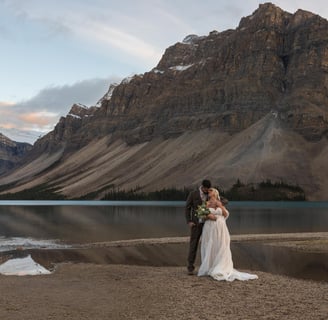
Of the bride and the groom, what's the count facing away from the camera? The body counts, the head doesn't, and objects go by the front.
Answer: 0

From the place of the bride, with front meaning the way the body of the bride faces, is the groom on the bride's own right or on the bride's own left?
on the bride's own right

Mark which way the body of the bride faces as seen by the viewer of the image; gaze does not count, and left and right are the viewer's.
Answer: facing the viewer and to the left of the viewer

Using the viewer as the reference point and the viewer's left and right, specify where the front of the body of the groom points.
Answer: facing the viewer and to the right of the viewer

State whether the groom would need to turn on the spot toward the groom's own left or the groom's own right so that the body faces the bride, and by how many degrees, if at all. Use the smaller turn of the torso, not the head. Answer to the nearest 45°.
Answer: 0° — they already face them
